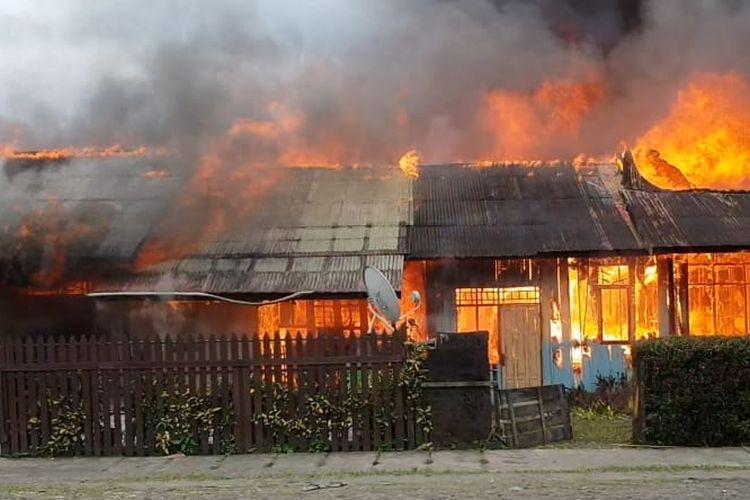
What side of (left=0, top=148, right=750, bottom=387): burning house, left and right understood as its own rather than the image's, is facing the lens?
front

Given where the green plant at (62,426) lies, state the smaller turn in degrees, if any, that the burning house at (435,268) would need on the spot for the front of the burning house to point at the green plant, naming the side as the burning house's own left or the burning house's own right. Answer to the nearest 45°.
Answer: approximately 45° to the burning house's own right

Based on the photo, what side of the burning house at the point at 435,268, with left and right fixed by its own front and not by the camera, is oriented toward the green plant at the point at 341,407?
front

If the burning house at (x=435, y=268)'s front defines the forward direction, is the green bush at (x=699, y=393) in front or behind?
in front
